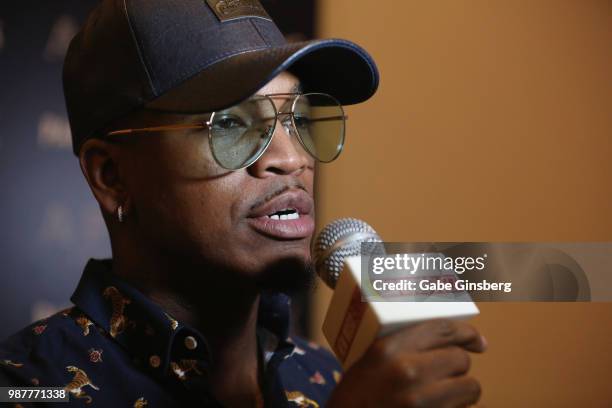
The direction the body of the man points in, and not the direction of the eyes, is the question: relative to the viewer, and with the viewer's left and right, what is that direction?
facing the viewer and to the right of the viewer
